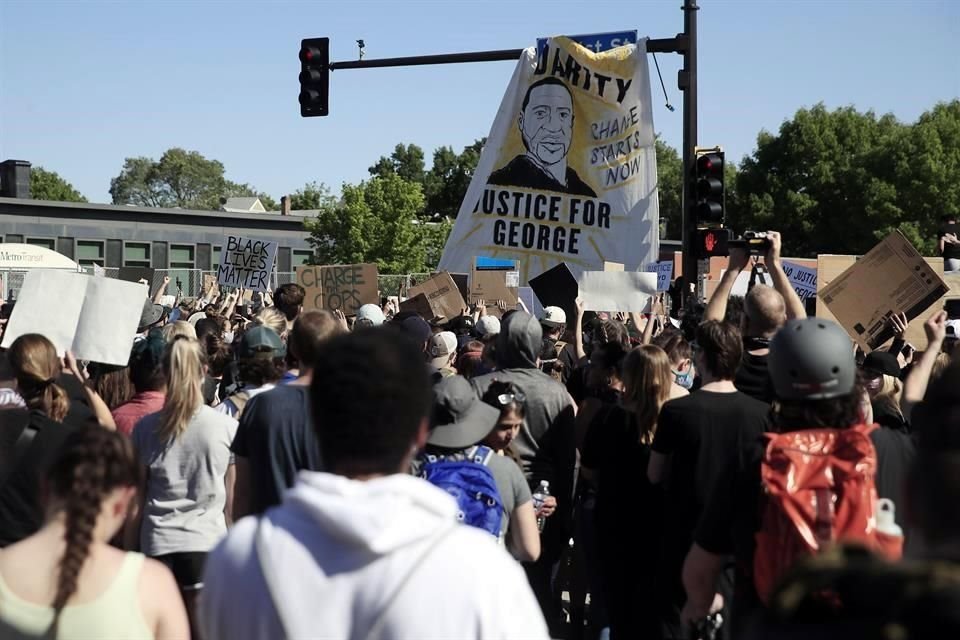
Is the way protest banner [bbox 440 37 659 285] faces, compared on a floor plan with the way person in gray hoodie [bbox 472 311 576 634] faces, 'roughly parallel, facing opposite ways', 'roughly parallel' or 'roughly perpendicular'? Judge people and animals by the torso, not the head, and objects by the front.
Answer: roughly parallel, facing opposite ways

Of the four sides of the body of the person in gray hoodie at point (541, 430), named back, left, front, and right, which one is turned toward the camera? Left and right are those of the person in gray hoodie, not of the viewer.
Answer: back

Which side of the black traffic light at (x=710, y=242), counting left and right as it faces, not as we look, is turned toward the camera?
front

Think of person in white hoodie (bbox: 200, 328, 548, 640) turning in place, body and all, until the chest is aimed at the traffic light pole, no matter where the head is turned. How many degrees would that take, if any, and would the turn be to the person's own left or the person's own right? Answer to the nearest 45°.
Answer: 0° — they already face it

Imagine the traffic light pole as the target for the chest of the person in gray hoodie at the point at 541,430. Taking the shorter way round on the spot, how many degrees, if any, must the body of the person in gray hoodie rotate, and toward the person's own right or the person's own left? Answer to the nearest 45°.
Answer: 0° — they already face it

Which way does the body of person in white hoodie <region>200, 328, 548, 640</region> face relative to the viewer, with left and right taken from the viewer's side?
facing away from the viewer

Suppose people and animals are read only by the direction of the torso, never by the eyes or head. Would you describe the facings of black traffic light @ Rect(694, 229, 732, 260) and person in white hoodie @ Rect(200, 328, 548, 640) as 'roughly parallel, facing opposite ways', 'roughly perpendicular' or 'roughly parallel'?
roughly parallel, facing opposite ways

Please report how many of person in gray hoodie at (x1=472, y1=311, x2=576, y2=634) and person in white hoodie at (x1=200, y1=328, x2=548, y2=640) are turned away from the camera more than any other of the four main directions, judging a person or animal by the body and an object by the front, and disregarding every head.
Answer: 2

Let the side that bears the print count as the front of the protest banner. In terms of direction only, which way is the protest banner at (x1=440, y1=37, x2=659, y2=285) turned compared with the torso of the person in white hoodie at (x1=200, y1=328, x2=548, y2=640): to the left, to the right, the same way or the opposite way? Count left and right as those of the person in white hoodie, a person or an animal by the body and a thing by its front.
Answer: the opposite way

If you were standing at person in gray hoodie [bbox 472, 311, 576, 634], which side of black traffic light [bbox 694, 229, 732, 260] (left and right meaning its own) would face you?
front

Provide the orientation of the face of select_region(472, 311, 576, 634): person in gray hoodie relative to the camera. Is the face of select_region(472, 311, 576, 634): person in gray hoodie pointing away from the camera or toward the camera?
away from the camera

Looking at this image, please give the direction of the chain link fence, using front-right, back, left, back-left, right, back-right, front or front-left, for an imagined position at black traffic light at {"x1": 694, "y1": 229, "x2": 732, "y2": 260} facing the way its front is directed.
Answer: back-right

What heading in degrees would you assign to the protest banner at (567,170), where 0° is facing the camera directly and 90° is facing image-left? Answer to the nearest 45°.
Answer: approximately 0°

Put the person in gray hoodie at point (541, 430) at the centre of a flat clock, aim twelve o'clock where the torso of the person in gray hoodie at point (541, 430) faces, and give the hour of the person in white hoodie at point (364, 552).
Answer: the person in white hoodie at point (364, 552) is roughly at 6 o'clock from the person in gray hoodie at point (541, 430).

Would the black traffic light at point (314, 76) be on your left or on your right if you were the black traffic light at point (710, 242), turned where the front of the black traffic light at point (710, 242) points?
on your right

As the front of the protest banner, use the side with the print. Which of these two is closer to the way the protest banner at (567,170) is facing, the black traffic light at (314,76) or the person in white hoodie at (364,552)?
the person in white hoodie

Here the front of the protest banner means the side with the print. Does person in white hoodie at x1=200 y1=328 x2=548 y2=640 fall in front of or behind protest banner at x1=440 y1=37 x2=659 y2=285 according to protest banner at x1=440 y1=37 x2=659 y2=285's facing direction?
in front

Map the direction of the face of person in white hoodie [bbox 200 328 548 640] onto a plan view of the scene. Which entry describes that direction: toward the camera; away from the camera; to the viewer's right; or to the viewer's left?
away from the camera
